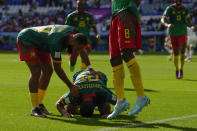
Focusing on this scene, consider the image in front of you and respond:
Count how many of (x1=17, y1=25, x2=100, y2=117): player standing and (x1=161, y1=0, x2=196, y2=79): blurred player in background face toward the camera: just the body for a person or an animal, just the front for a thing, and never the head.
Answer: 1

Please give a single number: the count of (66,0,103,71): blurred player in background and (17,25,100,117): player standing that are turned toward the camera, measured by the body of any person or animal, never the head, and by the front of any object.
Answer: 1

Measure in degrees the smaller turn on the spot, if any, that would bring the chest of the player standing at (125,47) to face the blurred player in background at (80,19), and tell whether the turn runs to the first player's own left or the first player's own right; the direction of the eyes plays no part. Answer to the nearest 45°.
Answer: approximately 135° to the first player's own right

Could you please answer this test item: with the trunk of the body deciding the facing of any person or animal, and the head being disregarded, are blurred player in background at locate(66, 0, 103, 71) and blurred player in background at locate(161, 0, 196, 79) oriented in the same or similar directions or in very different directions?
same or similar directions

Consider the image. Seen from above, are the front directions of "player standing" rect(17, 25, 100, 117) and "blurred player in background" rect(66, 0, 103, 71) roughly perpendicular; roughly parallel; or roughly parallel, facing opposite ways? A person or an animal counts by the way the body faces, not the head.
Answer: roughly perpendicular

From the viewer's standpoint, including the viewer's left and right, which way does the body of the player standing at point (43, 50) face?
facing to the right of the viewer

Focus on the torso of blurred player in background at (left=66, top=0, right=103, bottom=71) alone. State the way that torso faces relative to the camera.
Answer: toward the camera

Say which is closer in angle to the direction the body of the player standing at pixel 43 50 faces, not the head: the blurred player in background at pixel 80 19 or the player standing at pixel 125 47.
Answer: the player standing

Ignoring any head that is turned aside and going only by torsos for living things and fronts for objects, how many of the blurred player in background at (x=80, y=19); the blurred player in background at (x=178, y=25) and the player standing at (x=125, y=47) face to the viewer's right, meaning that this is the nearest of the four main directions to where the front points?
0

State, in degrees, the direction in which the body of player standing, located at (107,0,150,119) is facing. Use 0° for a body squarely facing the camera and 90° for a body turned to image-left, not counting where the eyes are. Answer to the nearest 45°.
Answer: approximately 45°

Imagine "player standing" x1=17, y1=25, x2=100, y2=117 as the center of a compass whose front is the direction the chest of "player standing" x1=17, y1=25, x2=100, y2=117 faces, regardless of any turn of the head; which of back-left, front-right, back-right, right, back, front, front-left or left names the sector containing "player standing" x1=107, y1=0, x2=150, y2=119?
front

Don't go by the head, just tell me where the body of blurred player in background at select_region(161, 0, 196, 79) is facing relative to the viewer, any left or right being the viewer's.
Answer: facing the viewer

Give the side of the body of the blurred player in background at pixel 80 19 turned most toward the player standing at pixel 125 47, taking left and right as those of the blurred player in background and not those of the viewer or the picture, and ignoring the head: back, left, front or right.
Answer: front

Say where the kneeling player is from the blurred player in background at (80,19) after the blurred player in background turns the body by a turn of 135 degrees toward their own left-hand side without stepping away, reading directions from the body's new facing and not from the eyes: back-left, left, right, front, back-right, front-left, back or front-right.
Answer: back-right

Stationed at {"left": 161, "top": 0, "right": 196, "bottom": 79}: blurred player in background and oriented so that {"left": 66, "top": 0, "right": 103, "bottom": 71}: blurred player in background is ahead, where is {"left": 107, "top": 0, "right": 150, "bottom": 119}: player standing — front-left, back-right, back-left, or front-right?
front-left

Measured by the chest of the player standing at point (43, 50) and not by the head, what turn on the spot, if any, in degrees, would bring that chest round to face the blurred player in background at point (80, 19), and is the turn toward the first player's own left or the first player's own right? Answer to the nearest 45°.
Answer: approximately 90° to the first player's own left
